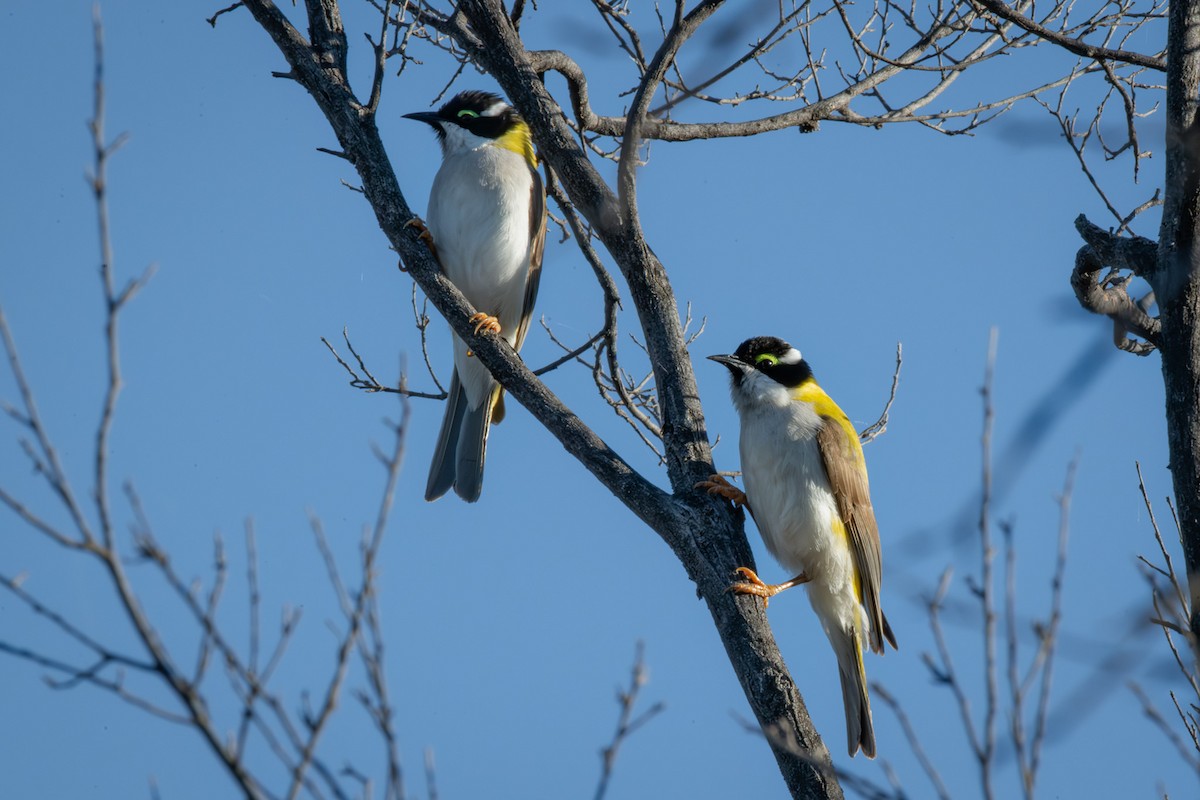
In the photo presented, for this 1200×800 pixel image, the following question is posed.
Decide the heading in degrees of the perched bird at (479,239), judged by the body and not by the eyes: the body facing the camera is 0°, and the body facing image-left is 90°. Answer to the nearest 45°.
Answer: approximately 45°
